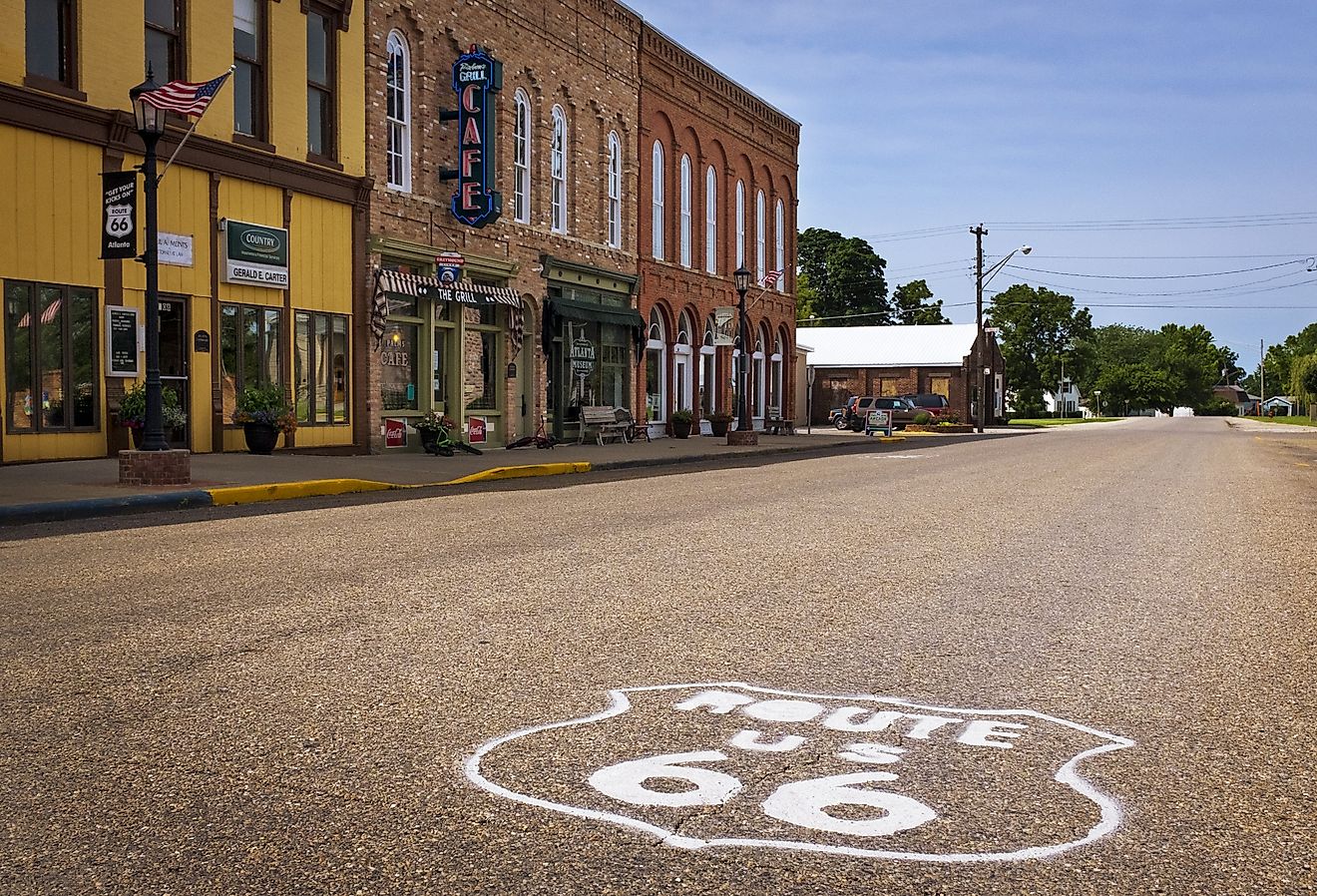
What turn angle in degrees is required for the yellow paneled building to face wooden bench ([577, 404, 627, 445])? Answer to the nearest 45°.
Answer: approximately 90° to its left

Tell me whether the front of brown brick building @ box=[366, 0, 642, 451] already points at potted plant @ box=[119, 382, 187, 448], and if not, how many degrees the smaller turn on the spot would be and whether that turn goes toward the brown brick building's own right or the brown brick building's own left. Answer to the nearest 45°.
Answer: approximately 90° to the brown brick building's own right

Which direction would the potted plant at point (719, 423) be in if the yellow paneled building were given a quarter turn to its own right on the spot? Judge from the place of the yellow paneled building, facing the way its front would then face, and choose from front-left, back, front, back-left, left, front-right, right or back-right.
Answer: back

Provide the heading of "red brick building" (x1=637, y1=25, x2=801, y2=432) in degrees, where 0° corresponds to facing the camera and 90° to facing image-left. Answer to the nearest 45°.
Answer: approximately 315°

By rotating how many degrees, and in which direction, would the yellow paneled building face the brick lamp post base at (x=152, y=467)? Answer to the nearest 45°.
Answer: approximately 45° to its right

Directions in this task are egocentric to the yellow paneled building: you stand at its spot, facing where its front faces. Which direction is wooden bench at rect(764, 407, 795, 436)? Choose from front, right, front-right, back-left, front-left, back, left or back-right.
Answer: left

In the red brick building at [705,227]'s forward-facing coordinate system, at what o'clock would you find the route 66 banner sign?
The route 66 banner sign is roughly at 2 o'clock from the red brick building.

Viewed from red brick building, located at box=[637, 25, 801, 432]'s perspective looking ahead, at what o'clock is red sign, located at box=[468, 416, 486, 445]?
The red sign is roughly at 2 o'clock from the red brick building.

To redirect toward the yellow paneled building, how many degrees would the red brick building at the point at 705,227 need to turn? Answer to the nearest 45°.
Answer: approximately 45° to its right

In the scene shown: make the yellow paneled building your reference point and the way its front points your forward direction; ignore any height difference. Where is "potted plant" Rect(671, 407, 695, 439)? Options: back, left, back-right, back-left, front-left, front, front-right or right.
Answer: left

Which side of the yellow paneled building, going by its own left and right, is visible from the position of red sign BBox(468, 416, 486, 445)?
left
